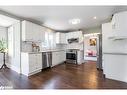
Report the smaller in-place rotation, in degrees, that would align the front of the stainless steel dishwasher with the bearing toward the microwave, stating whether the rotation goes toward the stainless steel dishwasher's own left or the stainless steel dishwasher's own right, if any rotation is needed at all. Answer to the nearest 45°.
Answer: approximately 90° to the stainless steel dishwasher's own left

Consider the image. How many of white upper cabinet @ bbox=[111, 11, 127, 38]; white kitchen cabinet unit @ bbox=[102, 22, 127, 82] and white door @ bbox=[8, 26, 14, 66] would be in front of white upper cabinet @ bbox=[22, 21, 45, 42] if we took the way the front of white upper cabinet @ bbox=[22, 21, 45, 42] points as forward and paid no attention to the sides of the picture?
2

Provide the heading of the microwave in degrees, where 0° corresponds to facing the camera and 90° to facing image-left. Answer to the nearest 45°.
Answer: approximately 0°

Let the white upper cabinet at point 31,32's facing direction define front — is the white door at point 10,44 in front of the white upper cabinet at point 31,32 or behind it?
behind

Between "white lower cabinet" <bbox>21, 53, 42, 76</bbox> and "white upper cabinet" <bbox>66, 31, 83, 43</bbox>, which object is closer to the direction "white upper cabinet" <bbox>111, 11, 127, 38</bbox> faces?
the white lower cabinet

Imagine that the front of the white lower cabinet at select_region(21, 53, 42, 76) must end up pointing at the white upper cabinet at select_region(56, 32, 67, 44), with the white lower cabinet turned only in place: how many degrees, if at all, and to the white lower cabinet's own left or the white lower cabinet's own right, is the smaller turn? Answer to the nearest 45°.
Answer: approximately 90° to the white lower cabinet's own left

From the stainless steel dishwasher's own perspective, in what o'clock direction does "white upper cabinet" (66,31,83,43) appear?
The white upper cabinet is roughly at 9 o'clock from the stainless steel dishwasher.

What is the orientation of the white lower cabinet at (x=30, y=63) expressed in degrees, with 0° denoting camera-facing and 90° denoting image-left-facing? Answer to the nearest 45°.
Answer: approximately 315°

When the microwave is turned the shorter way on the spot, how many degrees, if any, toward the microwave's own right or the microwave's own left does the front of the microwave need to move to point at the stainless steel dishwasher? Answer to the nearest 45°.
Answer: approximately 45° to the microwave's own right

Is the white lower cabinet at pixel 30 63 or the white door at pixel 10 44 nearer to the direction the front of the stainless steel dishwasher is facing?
the white lower cabinet

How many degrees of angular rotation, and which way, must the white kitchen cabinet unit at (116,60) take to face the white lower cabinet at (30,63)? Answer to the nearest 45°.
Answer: approximately 45° to its right
